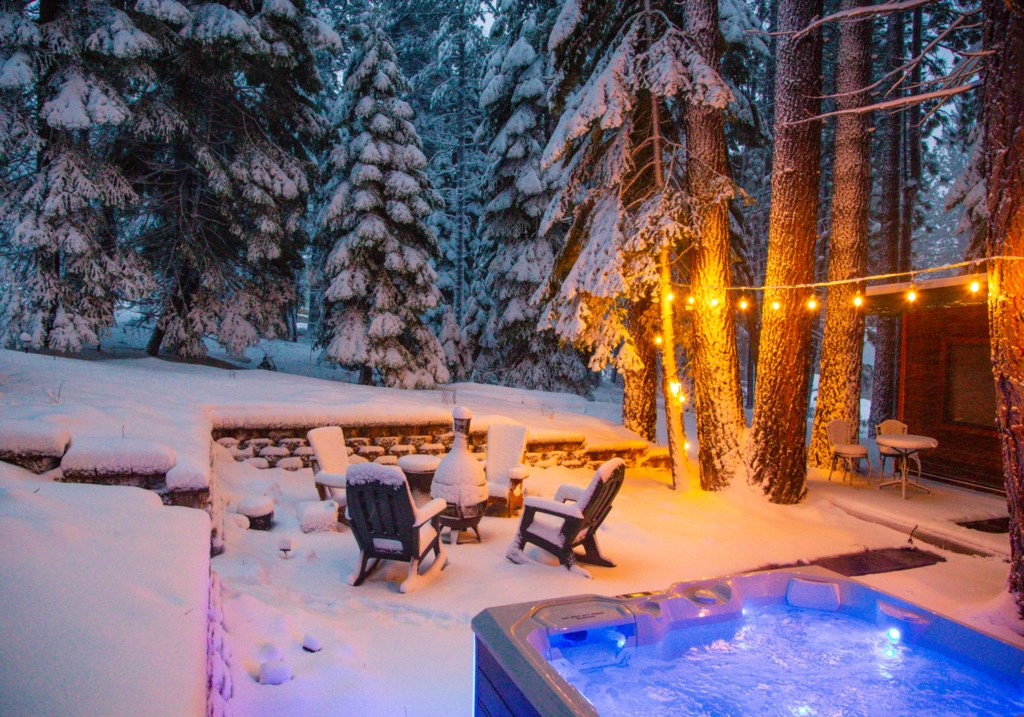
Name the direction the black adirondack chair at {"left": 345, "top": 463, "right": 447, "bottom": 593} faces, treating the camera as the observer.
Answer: facing away from the viewer and to the right of the viewer

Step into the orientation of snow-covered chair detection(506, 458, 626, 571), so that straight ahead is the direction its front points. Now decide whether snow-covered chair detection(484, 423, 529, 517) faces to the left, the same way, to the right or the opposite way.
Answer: to the left

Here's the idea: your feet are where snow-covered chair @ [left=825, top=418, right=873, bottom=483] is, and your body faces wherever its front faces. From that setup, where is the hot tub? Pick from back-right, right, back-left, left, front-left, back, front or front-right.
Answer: front-right

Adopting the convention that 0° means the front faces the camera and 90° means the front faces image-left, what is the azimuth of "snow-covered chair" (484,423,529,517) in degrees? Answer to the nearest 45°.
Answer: approximately 45°

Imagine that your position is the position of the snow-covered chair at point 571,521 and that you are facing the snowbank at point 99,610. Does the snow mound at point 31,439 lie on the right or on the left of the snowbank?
right

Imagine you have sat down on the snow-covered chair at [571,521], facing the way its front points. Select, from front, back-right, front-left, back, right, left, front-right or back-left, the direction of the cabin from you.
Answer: right

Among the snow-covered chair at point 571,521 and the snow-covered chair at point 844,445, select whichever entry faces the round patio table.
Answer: the snow-covered chair at point 844,445

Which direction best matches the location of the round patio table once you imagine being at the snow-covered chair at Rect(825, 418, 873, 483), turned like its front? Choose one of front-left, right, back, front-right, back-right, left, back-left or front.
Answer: front

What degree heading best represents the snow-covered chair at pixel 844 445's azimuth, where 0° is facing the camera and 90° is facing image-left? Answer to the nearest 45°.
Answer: approximately 315°

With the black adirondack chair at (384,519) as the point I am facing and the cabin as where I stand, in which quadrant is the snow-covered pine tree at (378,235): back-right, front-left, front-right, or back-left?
front-right

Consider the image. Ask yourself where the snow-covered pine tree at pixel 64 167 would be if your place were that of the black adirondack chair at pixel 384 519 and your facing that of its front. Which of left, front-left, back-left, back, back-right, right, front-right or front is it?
left

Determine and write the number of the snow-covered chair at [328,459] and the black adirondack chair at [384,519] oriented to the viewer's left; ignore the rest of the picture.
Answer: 0

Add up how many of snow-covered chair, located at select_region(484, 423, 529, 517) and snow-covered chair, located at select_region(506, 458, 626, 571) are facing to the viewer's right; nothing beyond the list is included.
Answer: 0

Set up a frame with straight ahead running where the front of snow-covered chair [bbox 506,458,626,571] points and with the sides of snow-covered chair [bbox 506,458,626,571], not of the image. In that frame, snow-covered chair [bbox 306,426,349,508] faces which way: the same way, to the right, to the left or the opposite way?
the opposite way

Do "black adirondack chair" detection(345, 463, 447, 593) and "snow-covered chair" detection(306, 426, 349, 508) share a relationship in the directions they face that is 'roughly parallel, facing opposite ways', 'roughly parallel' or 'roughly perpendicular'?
roughly perpendicular

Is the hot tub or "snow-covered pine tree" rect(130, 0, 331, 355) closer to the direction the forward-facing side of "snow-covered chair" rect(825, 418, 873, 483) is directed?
the hot tub

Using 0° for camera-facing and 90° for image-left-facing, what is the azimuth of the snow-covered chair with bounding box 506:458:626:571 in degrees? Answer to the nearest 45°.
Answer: approximately 135°

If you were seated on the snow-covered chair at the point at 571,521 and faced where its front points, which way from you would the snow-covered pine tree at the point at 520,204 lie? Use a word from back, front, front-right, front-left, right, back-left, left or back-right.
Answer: front-right

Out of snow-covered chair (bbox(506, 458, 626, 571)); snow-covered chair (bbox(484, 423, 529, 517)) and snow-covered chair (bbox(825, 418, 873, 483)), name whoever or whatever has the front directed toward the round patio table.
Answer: snow-covered chair (bbox(825, 418, 873, 483))

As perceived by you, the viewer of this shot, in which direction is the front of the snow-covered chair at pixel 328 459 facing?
facing the viewer and to the right of the viewer
